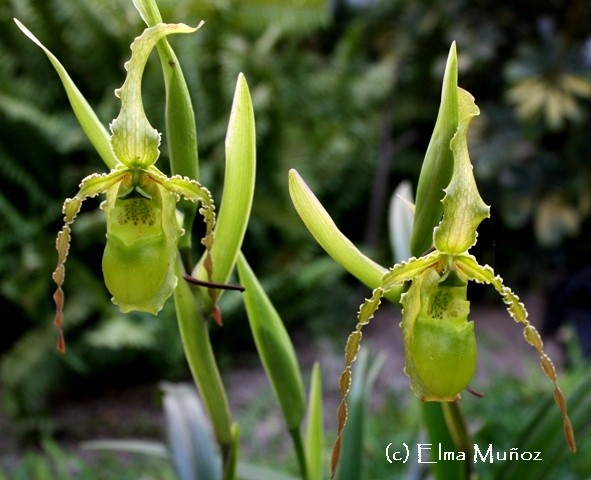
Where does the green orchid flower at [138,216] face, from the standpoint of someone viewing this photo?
facing the viewer

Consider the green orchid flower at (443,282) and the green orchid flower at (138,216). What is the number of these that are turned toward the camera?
2

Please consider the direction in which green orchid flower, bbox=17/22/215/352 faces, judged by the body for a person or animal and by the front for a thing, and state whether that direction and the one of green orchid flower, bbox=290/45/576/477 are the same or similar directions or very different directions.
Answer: same or similar directions

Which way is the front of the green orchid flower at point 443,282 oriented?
toward the camera
